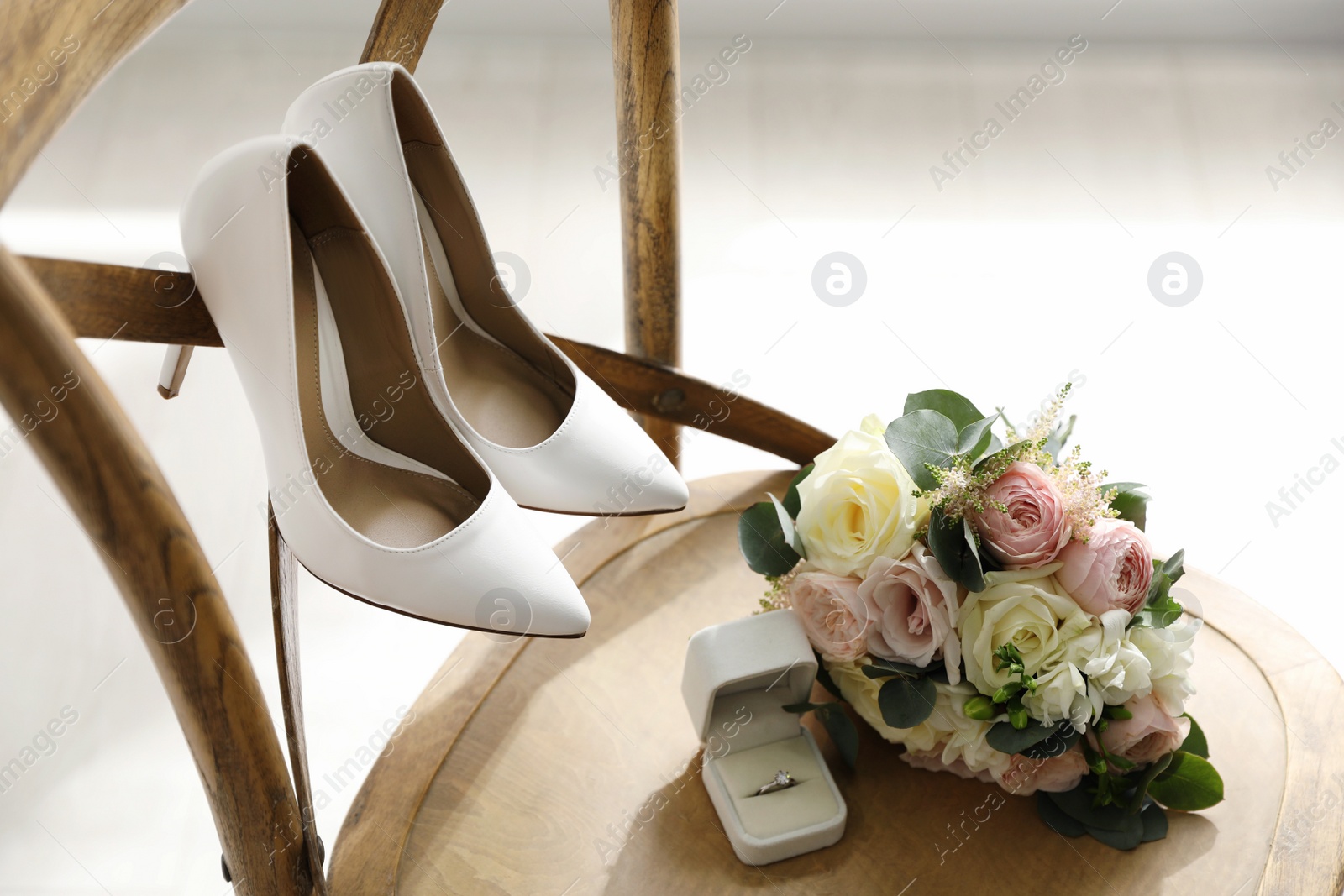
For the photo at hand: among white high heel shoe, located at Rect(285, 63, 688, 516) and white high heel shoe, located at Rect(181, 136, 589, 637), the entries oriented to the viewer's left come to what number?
0
